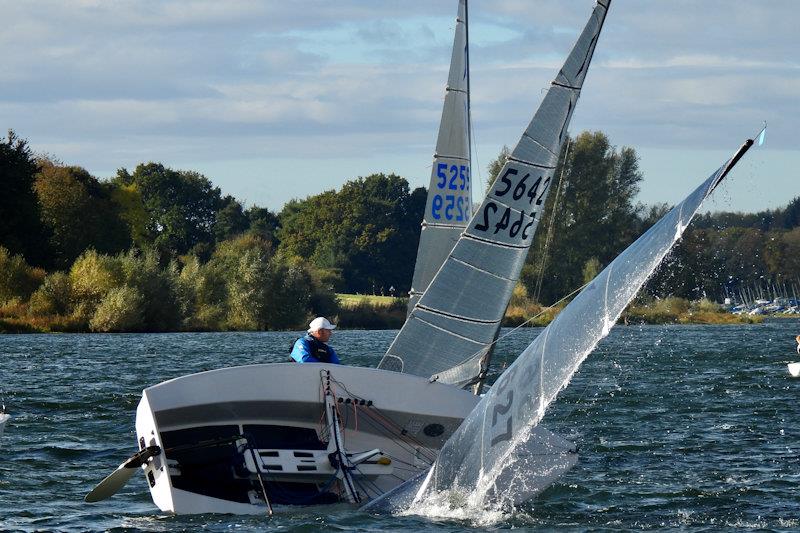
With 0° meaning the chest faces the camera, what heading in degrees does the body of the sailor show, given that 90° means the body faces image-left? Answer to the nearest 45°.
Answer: approximately 315°

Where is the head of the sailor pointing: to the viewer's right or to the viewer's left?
to the viewer's right
